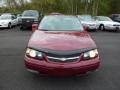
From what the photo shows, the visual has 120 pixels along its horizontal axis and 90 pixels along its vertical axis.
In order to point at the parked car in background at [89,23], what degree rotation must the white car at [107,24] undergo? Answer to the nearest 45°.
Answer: approximately 90° to its right

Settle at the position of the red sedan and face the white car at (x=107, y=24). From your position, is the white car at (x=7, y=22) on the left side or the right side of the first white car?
left

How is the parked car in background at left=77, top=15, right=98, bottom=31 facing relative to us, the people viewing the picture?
facing the viewer and to the right of the viewer

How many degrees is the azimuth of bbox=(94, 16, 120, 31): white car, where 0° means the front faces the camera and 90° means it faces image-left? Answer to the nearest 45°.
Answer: approximately 315°

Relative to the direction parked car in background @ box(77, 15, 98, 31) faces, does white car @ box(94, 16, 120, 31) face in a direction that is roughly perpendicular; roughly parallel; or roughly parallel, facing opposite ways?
roughly parallel

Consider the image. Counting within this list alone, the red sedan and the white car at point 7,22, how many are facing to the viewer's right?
0

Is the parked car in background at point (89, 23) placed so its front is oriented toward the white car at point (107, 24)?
no

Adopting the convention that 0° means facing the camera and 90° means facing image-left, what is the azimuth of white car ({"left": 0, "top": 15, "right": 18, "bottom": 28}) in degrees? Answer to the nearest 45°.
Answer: approximately 45°

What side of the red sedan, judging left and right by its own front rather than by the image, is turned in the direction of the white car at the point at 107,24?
back

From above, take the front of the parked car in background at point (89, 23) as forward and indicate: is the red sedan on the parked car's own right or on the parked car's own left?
on the parked car's own right

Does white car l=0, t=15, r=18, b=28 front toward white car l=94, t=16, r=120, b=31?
no

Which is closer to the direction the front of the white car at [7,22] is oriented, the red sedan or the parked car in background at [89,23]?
the red sedan

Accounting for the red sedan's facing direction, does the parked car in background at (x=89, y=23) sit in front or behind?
behind

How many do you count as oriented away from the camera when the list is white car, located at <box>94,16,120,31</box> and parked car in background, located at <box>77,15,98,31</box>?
0

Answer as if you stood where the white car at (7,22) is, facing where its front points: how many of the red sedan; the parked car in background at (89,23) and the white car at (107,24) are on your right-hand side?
0

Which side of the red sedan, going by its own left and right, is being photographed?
front
